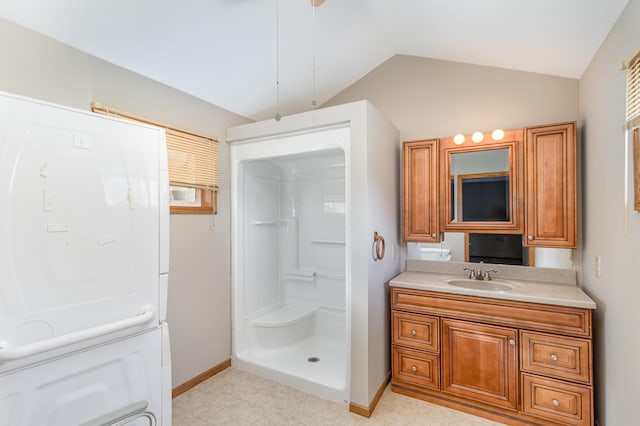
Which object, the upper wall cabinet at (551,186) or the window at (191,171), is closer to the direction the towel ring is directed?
the upper wall cabinet

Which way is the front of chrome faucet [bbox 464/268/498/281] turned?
toward the camera

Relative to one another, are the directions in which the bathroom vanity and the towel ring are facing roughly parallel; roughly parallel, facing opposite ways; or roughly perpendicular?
roughly perpendicular

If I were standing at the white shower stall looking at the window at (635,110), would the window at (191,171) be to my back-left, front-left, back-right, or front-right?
back-right

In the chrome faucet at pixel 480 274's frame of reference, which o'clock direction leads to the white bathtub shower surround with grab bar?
The white bathtub shower surround with grab bar is roughly at 1 o'clock from the chrome faucet.

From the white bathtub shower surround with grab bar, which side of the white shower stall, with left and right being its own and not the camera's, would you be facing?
front

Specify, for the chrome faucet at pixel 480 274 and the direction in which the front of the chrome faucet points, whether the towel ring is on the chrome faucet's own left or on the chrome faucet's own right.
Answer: on the chrome faucet's own right

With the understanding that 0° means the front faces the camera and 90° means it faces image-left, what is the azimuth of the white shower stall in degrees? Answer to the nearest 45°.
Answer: approximately 45°

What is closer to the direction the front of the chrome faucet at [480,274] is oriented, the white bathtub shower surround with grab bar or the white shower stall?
the white bathtub shower surround with grab bar

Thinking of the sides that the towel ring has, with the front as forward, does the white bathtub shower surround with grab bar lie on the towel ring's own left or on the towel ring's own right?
on the towel ring's own right

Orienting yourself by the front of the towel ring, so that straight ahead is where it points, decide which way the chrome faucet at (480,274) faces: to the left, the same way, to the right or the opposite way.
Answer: to the right

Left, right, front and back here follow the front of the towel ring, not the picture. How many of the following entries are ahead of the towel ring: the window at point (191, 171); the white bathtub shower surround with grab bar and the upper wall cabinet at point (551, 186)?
1

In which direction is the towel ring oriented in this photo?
to the viewer's right

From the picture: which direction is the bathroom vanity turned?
toward the camera
